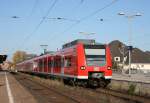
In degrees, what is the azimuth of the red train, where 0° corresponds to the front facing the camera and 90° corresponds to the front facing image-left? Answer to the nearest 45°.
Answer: approximately 315°
